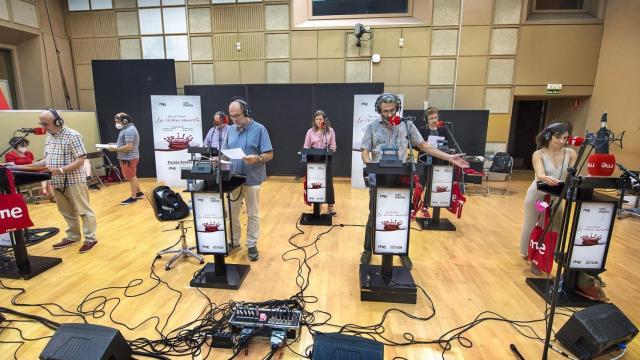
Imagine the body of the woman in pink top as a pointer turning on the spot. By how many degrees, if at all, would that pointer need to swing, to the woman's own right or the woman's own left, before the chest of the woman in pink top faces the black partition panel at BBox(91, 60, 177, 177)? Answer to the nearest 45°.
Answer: approximately 135° to the woman's own right

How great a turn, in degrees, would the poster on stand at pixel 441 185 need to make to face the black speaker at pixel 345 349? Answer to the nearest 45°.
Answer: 0° — it already faces it

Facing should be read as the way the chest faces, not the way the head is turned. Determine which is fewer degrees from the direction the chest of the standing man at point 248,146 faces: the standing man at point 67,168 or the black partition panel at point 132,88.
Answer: the standing man

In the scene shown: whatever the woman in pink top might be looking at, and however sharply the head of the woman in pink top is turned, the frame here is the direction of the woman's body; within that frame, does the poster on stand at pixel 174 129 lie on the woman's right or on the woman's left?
on the woman's right

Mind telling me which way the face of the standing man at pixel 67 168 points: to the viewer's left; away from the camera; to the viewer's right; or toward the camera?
to the viewer's left

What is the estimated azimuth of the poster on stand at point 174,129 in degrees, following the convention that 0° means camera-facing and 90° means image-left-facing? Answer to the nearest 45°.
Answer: approximately 0°

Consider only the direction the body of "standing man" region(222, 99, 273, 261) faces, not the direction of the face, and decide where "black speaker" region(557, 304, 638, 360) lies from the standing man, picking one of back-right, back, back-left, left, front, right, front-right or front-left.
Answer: left

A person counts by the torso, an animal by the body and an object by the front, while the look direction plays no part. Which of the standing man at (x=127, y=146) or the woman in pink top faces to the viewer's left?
the standing man

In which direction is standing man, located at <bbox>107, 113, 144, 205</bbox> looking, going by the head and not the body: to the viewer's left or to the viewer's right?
to the viewer's left

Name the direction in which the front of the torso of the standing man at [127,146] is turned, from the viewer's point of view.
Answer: to the viewer's left
